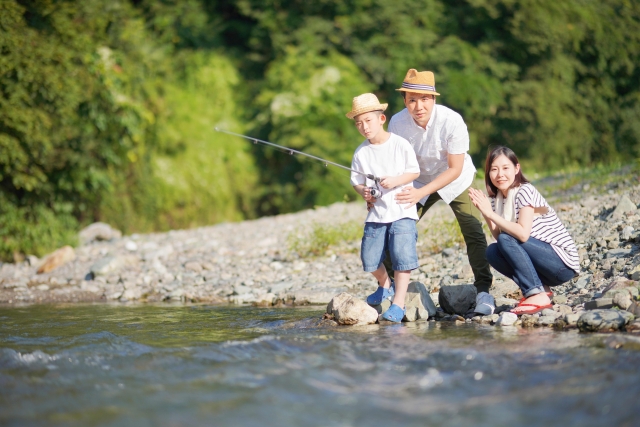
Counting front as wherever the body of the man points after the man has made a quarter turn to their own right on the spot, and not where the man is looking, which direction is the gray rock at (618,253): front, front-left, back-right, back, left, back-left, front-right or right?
right

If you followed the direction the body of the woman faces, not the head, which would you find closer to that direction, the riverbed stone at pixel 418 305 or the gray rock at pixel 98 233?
the riverbed stone

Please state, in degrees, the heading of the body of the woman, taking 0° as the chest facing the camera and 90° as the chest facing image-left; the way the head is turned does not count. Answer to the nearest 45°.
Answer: approximately 45°

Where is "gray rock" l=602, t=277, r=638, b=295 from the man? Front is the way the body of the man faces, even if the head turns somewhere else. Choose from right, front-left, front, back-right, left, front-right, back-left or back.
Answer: back-left

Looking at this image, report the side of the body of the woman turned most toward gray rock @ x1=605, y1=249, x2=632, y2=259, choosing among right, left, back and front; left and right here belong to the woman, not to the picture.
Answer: back

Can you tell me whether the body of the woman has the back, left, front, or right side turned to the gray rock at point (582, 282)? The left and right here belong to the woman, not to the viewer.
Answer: back

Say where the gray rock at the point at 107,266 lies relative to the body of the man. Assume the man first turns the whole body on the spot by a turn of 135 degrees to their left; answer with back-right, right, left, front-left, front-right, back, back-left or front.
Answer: back-left
